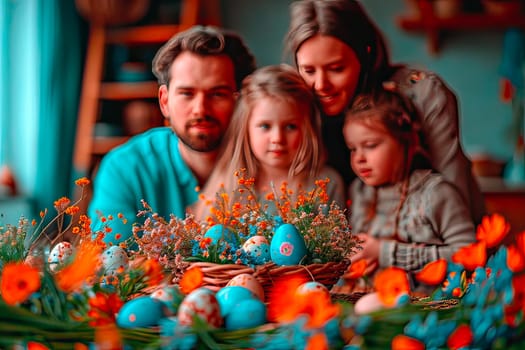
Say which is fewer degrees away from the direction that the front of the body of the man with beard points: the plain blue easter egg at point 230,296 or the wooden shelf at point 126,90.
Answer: the plain blue easter egg

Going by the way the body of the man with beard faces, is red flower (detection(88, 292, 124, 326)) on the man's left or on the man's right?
on the man's right

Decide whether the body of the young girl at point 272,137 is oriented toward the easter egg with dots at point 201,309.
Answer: yes

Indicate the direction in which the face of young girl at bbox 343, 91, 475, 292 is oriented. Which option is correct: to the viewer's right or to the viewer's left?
to the viewer's left

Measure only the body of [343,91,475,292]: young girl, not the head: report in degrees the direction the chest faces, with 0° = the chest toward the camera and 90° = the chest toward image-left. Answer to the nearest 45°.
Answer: approximately 45°

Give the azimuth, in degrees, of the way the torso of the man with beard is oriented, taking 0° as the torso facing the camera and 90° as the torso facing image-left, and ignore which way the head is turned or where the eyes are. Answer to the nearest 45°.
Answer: approximately 315°
